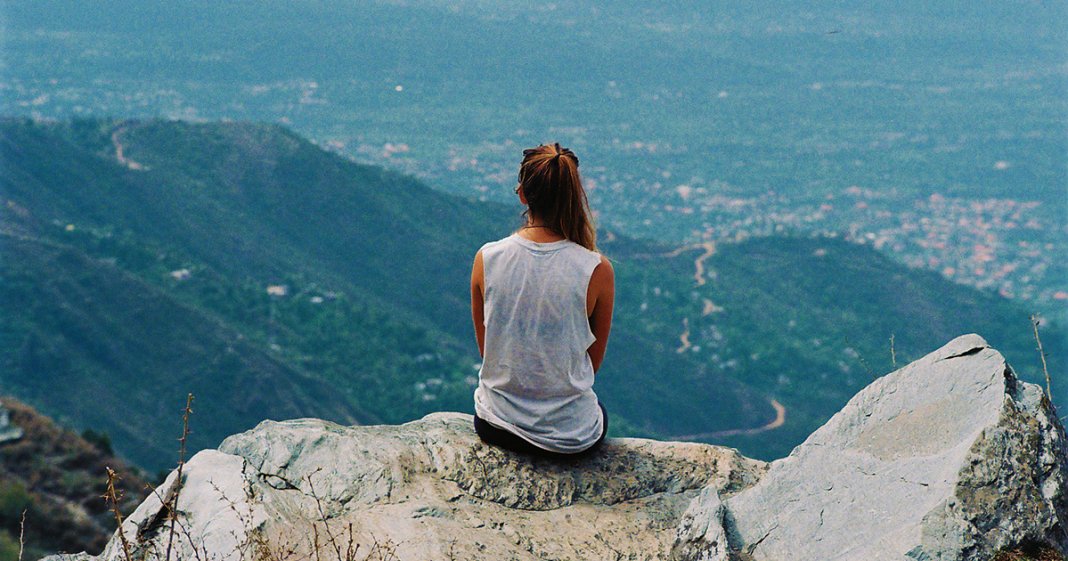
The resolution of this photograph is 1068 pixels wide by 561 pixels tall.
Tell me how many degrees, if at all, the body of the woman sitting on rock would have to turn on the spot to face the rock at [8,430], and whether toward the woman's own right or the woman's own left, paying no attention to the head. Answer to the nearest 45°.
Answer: approximately 45° to the woman's own left

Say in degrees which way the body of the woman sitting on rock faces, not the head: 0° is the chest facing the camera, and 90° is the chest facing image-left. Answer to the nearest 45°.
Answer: approximately 180°

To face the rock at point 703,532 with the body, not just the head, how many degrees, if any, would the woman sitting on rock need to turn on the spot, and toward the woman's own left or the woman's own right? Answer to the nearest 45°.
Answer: approximately 135° to the woman's own right

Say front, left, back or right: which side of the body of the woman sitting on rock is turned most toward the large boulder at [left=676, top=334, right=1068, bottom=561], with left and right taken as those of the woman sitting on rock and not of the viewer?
right
